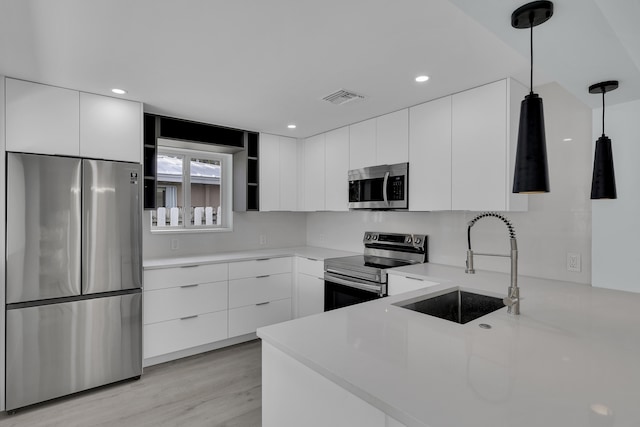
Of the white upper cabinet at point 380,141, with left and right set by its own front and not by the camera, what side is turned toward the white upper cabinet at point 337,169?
right

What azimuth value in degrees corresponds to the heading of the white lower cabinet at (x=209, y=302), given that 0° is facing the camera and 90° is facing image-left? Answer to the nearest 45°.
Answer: approximately 315°

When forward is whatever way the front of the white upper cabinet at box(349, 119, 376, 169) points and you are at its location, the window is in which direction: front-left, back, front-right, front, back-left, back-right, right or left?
front-right

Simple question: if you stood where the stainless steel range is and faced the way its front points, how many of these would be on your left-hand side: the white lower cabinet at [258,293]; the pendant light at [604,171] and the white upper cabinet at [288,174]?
1

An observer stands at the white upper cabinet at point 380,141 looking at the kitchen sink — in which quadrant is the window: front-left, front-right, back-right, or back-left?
back-right
